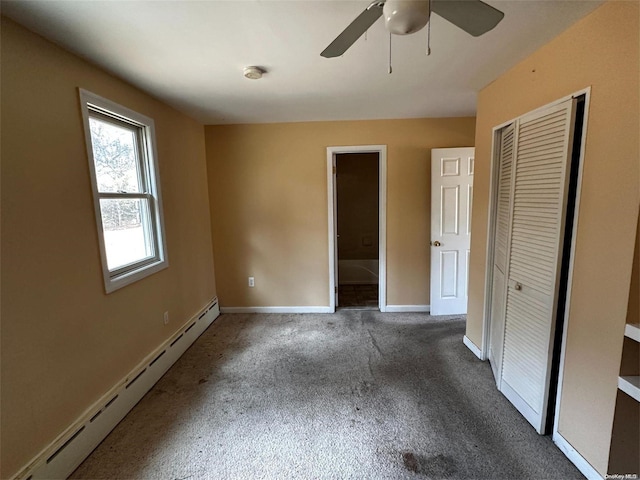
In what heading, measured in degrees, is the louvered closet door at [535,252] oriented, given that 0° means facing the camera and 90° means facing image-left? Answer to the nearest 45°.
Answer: approximately 45°

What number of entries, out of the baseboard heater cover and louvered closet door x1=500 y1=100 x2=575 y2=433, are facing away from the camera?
0

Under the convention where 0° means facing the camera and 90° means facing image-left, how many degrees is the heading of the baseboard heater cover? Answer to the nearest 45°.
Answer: approximately 315°

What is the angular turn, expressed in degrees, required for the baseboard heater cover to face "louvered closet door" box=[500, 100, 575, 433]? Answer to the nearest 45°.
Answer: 0° — it already faces it

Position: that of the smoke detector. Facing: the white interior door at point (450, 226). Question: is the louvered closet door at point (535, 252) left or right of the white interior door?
right

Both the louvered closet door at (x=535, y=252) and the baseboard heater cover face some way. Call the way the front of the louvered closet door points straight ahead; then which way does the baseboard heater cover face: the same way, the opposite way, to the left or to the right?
the opposite way

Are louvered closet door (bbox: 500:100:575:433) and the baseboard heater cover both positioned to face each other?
yes

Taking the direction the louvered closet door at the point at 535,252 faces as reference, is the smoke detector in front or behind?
in front

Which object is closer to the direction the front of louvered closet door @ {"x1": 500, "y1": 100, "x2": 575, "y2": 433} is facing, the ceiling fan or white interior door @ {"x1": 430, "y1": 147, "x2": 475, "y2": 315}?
the ceiling fan

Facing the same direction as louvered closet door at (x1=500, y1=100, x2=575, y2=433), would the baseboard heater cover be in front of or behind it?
in front

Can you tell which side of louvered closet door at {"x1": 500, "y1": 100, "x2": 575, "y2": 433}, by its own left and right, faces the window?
front

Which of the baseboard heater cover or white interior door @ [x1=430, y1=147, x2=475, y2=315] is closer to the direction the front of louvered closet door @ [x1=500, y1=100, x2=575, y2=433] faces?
the baseboard heater cover

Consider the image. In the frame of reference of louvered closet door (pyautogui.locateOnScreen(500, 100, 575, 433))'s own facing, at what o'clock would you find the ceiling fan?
The ceiling fan is roughly at 11 o'clock from the louvered closet door.
